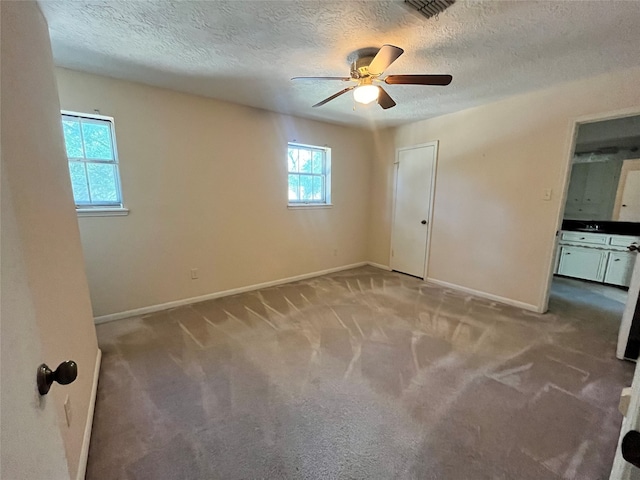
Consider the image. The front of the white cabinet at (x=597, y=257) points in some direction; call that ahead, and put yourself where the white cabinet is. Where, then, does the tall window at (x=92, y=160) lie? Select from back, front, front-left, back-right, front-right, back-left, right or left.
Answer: front-right

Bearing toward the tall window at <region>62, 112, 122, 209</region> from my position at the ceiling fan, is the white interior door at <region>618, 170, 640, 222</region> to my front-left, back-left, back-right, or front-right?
back-right

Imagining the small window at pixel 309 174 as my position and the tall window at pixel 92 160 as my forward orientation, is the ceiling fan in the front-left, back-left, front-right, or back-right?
front-left

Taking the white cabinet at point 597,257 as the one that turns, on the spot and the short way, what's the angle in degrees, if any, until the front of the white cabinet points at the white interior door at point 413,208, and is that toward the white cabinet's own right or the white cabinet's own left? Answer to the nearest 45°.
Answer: approximately 45° to the white cabinet's own right

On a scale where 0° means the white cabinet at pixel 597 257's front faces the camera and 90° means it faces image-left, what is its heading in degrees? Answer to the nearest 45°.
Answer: approximately 0°

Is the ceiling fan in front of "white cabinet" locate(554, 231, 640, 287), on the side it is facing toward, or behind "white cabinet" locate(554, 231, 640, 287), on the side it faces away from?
in front

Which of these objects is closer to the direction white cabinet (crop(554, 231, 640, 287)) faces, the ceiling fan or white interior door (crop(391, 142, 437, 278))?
the ceiling fan

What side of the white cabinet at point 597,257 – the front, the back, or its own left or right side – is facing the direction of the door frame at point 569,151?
front

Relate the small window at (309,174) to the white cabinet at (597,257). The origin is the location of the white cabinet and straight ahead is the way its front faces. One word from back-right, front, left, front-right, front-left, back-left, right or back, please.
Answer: front-right

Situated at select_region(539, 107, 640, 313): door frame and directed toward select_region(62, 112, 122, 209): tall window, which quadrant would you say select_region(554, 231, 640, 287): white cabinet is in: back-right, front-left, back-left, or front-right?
back-right
